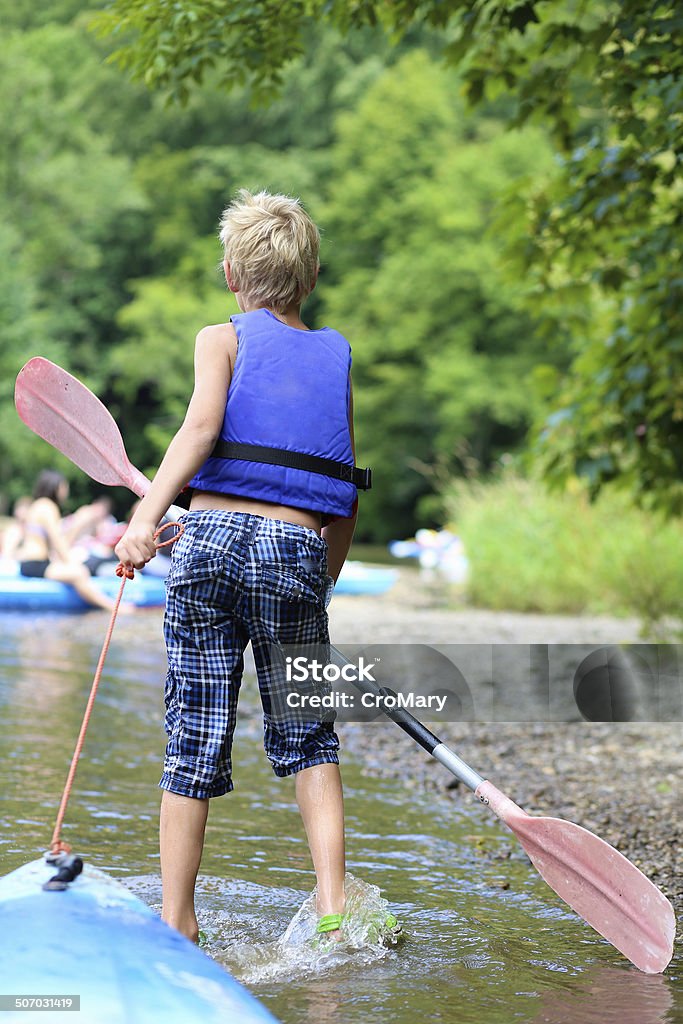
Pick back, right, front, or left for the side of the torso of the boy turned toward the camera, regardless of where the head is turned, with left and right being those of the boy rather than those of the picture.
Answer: back

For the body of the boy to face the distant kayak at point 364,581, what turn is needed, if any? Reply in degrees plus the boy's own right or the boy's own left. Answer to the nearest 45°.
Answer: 0° — they already face it

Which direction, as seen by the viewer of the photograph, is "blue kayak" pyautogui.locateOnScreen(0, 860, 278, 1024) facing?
facing away from the viewer

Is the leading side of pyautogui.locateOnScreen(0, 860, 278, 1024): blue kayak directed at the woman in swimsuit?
yes

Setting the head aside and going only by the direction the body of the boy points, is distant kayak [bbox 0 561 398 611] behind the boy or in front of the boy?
in front

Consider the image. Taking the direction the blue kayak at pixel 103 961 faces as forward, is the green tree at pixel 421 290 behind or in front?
in front

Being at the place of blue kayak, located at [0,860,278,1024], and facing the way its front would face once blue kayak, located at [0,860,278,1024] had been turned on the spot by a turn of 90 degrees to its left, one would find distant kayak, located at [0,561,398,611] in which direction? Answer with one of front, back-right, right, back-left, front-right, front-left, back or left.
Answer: right
